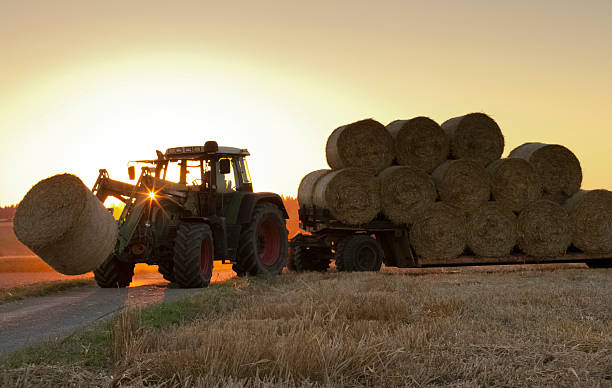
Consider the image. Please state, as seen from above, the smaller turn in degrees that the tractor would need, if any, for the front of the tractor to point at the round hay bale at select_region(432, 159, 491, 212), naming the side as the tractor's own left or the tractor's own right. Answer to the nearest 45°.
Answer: approximately 135° to the tractor's own left

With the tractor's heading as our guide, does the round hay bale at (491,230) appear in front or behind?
behind

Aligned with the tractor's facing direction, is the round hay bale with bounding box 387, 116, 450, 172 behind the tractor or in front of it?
behind

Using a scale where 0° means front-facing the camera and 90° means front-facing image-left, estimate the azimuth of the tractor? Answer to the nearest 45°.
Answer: approximately 45°

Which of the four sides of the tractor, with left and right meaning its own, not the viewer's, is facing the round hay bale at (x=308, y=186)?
back

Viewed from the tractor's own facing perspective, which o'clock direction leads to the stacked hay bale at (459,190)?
The stacked hay bale is roughly at 7 o'clock from the tractor.

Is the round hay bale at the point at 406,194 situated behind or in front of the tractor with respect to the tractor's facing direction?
behind

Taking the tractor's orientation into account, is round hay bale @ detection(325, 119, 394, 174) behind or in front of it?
behind
